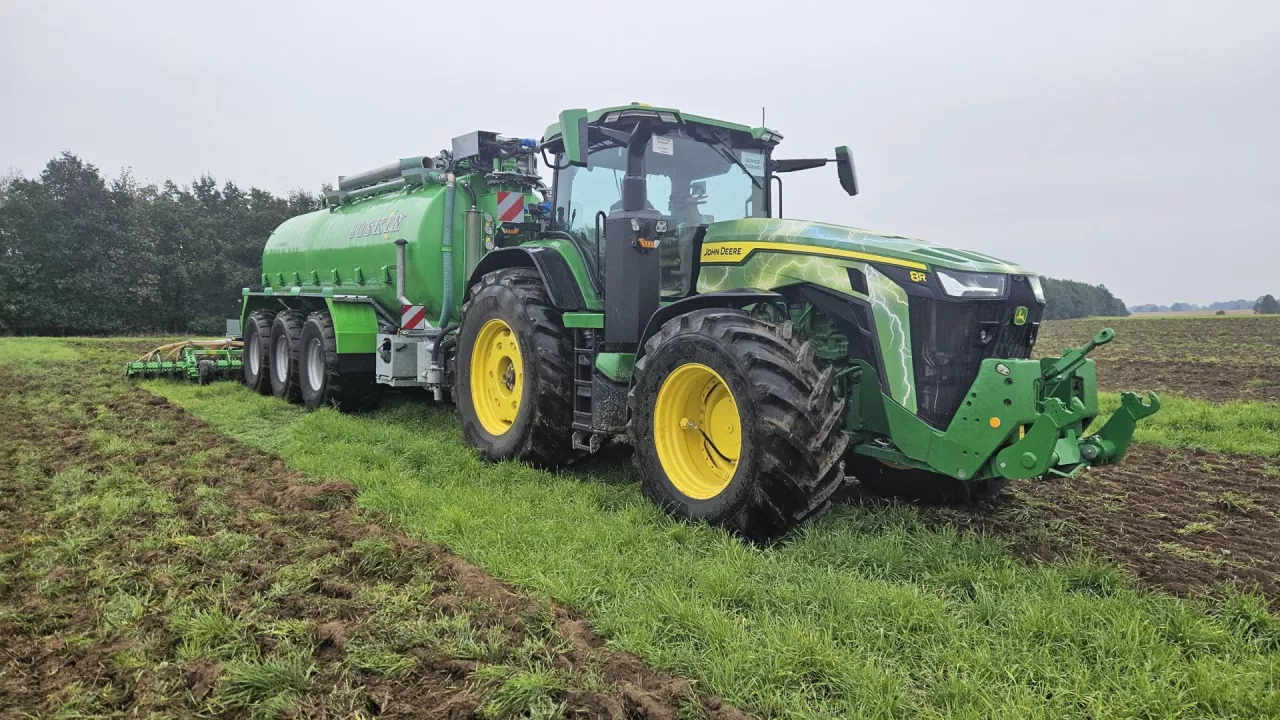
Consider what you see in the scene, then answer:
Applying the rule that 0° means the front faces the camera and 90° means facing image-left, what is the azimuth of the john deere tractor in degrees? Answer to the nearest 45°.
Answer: approximately 315°
